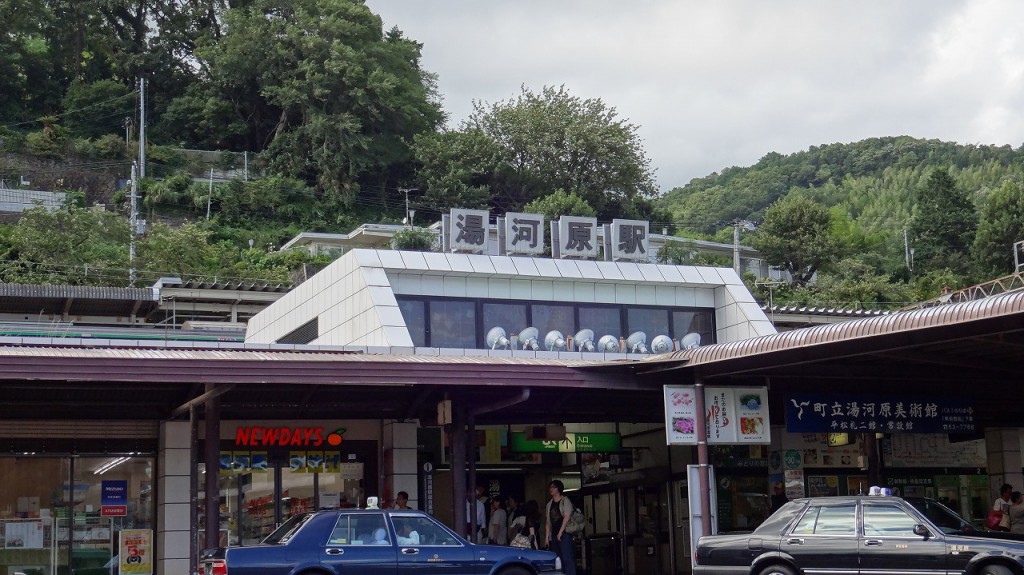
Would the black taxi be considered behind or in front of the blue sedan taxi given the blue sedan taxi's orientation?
in front

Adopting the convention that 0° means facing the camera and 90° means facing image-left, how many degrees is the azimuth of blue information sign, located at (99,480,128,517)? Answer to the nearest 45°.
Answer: approximately 0°

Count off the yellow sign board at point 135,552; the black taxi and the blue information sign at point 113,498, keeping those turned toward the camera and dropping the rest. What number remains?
2

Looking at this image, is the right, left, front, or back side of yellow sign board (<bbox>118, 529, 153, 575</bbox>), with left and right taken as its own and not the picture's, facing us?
front

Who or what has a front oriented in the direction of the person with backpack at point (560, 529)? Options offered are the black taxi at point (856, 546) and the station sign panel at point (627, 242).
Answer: the station sign panel

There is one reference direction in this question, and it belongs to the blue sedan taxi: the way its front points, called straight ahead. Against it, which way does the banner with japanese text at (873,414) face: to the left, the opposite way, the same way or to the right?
to the right

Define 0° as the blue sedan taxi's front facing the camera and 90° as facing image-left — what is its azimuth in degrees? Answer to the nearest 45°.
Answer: approximately 270°

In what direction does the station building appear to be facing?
toward the camera

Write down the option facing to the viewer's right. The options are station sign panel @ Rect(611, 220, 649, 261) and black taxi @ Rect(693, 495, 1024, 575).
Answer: the black taxi

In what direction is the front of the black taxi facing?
to the viewer's right

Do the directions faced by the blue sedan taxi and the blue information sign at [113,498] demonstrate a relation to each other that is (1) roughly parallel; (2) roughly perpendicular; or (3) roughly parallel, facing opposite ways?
roughly perpendicular

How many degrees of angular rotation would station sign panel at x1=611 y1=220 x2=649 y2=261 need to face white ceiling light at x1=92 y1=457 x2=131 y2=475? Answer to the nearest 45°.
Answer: approximately 45° to its right

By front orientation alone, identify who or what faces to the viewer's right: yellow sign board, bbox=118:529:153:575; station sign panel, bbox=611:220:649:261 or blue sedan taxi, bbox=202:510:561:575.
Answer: the blue sedan taxi

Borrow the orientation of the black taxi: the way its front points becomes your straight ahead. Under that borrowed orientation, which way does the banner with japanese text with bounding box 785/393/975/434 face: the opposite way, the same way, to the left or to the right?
to the right

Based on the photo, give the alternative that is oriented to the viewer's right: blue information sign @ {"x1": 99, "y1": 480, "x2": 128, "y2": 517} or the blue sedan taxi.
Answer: the blue sedan taxi
